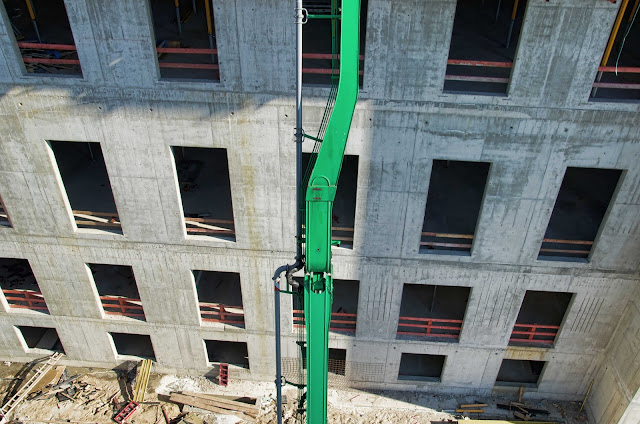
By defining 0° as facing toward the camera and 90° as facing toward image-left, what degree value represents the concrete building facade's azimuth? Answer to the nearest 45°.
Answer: approximately 0°
